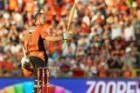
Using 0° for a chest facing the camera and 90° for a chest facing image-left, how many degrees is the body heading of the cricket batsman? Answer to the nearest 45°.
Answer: approximately 225°
